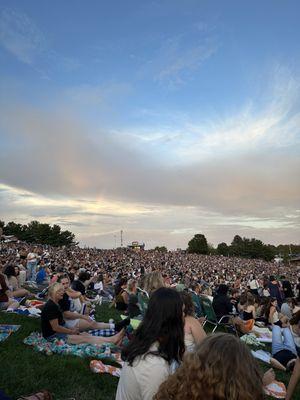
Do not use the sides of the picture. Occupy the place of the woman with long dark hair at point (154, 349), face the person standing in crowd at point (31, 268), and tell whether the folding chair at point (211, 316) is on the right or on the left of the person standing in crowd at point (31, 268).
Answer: right

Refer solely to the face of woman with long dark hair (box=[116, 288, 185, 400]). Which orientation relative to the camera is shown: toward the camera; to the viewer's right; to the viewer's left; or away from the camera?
away from the camera

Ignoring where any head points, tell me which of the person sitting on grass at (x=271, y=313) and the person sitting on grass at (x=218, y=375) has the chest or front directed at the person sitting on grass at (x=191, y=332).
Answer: the person sitting on grass at (x=218, y=375)

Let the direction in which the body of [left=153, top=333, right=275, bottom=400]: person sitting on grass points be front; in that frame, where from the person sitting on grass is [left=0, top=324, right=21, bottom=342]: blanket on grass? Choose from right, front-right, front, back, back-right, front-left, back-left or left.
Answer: front-left

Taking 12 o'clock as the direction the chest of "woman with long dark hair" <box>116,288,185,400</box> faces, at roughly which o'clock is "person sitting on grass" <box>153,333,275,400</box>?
The person sitting on grass is roughly at 4 o'clock from the woman with long dark hair.

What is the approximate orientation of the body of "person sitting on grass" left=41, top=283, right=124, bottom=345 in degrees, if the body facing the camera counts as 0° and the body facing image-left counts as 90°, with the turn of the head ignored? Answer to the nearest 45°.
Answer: approximately 270°

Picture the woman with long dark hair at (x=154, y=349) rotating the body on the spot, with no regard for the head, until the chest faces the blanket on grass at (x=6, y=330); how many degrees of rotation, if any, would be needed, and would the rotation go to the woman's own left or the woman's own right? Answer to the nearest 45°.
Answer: approximately 90° to the woman's own left

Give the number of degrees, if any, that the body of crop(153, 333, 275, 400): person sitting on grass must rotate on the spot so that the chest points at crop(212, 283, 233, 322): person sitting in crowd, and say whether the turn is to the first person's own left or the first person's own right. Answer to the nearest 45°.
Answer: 0° — they already face them

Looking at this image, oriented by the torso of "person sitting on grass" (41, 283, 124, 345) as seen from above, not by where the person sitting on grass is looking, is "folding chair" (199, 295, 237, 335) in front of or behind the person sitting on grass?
in front

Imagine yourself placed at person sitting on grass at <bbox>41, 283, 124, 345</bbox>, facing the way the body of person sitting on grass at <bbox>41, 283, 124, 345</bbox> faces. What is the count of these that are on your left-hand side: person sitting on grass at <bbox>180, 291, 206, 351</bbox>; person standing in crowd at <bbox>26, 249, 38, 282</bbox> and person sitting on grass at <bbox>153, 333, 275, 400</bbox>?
1

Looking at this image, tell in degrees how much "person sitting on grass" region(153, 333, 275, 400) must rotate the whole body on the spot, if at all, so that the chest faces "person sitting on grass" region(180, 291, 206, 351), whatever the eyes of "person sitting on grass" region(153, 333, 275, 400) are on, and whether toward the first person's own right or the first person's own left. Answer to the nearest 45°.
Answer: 0° — they already face them

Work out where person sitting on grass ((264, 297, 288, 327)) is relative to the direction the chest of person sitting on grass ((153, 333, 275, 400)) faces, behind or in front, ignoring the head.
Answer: in front

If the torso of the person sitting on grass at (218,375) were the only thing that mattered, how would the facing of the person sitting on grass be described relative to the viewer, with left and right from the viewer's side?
facing away from the viewer

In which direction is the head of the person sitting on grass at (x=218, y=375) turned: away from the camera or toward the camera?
away from the camera

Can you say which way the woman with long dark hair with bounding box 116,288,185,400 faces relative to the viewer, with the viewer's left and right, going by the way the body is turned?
facing away from the viewer and to the right of the viewer

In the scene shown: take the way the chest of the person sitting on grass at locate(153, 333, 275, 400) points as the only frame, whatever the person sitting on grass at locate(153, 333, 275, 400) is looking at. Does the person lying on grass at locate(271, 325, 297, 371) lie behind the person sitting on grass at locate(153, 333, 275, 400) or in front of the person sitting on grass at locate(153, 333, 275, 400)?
in front
